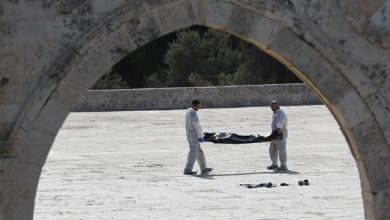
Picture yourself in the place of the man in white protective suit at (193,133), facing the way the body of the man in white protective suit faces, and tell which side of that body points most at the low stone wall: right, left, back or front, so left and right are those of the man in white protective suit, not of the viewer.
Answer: left

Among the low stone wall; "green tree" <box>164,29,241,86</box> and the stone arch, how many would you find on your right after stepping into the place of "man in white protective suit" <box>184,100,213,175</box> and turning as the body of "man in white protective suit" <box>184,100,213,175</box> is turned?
1

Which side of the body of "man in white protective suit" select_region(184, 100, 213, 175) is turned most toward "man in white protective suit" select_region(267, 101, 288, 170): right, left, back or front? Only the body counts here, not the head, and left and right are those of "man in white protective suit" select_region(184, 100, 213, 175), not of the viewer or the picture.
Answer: front

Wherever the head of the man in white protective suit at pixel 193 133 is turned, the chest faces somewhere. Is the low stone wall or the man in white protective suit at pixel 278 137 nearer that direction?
the man in white protective suit

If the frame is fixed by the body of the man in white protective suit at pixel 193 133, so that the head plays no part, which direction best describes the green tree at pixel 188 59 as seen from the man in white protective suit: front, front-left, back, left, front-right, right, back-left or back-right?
left

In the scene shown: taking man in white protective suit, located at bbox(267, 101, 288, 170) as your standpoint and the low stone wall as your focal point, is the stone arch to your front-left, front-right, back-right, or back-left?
back-left

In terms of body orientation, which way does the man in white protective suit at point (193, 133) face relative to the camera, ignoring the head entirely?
to the viewer's right

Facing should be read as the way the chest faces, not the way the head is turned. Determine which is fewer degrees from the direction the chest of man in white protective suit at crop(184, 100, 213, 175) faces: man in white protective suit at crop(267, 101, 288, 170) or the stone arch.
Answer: the man in white protective suit

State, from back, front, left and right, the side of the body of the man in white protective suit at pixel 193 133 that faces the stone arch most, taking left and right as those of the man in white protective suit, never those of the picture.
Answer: right
